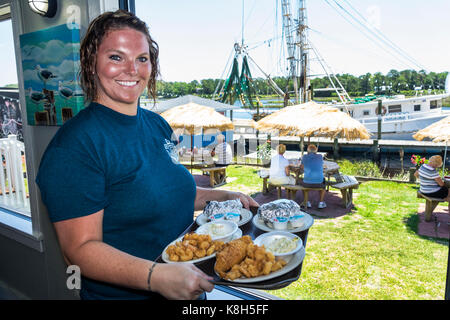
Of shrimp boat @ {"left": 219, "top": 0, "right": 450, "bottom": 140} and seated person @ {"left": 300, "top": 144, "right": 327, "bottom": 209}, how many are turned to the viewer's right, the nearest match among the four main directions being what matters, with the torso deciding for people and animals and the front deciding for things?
1

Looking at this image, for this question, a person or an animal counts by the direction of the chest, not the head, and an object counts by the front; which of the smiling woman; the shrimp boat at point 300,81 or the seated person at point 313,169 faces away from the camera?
the seated person

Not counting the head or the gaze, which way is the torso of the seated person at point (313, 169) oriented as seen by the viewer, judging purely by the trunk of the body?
away from the camera

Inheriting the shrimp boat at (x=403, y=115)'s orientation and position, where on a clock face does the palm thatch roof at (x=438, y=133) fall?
The palm thatch roof is roughly at 3 o'clock from the shrimp boat.

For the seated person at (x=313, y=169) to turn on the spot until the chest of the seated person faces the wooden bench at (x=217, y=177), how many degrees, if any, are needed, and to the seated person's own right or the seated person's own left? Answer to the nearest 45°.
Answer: approximately 45° to the seated person's own left

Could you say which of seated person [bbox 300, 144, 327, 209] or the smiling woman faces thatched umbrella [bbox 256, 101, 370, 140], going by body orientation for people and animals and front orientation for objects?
the seated person

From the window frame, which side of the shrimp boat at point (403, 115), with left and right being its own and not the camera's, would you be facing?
right

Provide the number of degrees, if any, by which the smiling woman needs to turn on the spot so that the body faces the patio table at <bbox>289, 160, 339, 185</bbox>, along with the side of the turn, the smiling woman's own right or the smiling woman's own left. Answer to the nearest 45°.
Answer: approximately 90° to the smiling woman's own left

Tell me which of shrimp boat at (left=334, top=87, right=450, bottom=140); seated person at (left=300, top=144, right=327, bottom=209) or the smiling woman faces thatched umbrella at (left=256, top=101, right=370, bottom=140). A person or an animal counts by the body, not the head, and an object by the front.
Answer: the seated person
